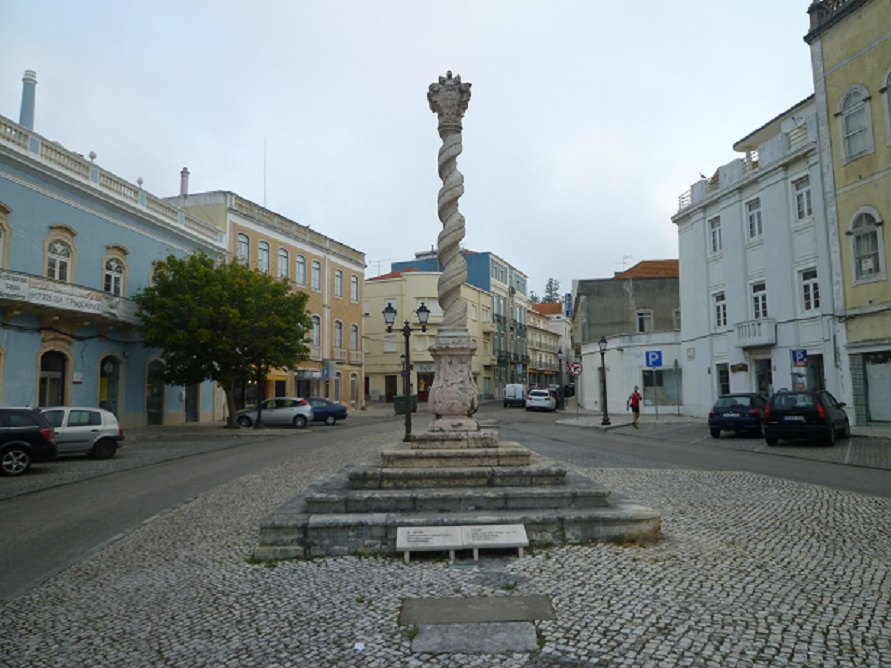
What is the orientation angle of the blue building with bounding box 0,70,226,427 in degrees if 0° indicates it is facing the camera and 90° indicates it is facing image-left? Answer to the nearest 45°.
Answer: approximately 315°

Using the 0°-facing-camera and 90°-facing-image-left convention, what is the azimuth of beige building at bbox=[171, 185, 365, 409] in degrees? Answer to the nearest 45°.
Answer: approximately 315°

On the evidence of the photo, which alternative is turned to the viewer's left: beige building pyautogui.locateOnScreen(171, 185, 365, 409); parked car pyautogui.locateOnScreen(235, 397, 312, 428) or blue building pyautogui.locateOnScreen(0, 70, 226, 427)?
the parked car

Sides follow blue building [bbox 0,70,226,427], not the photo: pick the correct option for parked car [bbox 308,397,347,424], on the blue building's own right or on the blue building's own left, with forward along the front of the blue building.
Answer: on the blue building's own left

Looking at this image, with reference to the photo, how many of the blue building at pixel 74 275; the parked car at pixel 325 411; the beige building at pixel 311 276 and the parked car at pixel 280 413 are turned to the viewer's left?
2

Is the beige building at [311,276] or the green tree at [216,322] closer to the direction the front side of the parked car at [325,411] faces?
the green tree

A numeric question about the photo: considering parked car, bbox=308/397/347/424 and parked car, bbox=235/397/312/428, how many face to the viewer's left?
2

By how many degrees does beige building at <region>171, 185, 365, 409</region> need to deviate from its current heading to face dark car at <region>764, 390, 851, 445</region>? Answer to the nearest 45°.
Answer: approximately 45° to its right

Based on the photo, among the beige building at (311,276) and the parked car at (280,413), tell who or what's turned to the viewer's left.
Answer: the parked car

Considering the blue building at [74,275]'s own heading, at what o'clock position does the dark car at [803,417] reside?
The dark car is roughly at 12 o'clock from the blue building.

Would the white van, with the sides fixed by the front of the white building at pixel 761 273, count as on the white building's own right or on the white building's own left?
on the white building's own right

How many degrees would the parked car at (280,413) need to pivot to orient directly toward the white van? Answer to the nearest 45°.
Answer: approximately 135° to its right

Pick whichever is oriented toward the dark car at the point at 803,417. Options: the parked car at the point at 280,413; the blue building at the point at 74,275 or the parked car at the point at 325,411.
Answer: the blue building

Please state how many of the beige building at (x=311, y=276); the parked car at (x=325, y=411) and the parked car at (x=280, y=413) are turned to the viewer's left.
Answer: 2

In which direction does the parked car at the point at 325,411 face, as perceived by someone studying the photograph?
facing to the left of the viewer
